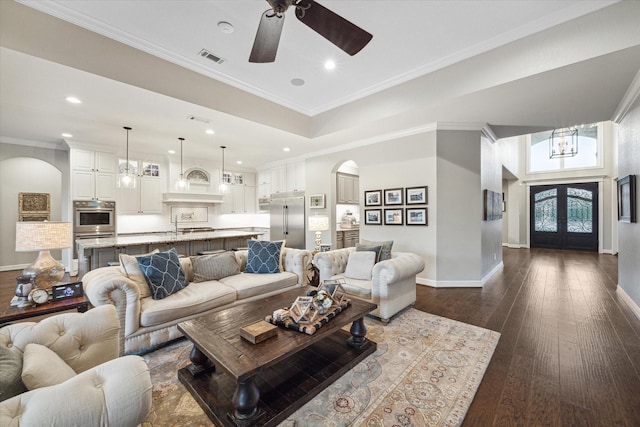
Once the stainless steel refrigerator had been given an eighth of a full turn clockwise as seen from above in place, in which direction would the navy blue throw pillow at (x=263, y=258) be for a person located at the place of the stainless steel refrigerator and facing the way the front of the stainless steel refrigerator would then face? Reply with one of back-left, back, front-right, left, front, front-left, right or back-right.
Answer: left

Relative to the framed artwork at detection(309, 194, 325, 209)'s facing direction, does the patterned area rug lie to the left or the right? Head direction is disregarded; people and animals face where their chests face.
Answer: on its left

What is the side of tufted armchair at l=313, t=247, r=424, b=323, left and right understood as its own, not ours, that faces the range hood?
right

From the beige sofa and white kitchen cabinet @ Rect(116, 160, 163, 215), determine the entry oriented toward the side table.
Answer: the white kitchen cabinet

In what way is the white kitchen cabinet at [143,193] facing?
toward the camera

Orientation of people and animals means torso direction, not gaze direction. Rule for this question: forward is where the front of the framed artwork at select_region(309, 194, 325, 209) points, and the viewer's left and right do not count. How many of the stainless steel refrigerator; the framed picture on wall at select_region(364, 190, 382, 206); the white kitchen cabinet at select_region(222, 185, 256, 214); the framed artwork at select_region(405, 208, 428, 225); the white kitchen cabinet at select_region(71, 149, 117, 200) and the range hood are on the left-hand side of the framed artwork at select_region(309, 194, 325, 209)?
2

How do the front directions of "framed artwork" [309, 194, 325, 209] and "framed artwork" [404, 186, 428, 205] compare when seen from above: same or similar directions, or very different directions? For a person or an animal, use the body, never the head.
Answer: same or similar directions

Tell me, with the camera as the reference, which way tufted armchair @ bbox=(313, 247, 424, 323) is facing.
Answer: facing the viewer and to the left of the viewer

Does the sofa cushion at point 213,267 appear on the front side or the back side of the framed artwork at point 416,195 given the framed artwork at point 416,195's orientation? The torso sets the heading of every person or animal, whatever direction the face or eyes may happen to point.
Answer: on the front side

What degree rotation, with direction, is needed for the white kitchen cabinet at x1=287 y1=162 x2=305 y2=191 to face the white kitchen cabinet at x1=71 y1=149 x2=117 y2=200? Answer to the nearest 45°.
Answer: approximately 45° to its right

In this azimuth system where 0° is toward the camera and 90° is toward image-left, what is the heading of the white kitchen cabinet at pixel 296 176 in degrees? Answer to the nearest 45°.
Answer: approximately 45°

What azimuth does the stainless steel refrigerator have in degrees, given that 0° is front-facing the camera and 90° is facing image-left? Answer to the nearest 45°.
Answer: approximately 45°

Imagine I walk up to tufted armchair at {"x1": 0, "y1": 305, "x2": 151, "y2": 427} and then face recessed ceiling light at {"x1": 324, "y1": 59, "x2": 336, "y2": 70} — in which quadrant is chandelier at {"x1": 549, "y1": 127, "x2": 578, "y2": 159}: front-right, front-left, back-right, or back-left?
front-right

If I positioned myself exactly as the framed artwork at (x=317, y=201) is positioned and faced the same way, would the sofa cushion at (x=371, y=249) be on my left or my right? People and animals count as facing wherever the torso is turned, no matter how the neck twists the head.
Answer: on my left

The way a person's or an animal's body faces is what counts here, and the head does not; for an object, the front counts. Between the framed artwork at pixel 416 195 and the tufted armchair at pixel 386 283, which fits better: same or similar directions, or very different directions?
same or similar directions

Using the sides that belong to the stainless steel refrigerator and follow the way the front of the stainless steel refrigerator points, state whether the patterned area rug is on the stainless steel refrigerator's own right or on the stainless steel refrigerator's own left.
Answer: on the stainless steel refrigerator's own left

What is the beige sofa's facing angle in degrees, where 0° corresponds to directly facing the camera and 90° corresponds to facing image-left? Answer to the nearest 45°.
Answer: approximately 315°
